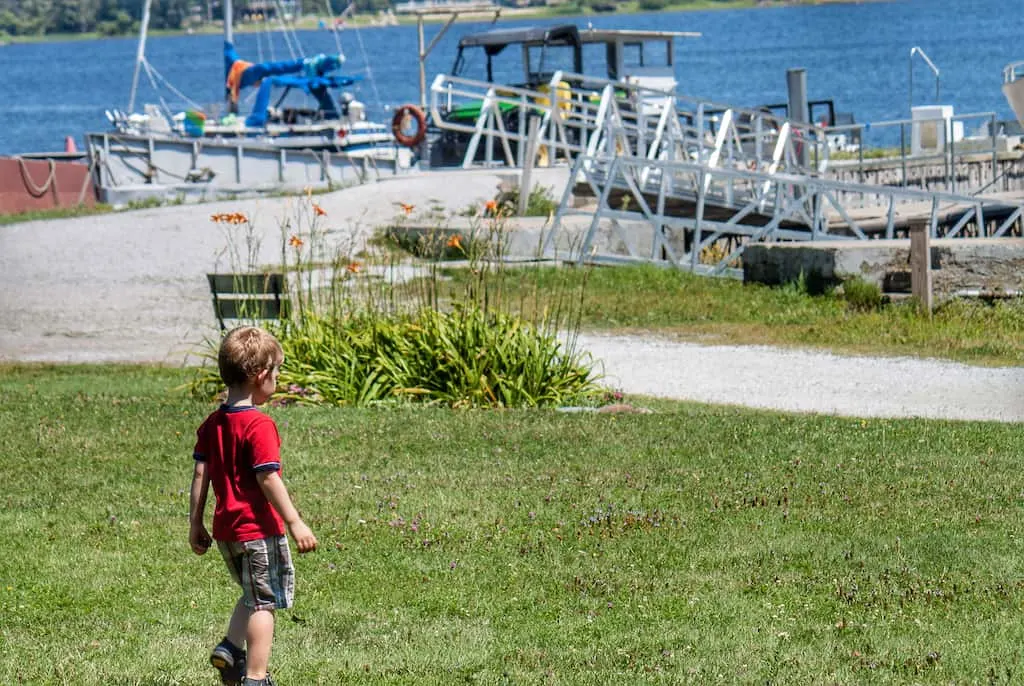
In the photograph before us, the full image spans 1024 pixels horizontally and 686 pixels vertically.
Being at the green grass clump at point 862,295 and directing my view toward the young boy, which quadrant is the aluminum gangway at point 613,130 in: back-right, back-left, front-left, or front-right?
back-right

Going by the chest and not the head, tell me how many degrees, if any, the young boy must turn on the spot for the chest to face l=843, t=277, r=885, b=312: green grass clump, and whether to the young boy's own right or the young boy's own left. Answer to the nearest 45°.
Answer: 0° — they already face it

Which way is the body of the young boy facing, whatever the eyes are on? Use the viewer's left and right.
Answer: facing away from the viewer and to the right of the viewer

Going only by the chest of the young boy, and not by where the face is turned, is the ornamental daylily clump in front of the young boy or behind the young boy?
in front

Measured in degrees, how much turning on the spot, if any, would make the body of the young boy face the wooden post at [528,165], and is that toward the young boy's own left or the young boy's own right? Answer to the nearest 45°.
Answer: approximately 45° to the young boy's own left

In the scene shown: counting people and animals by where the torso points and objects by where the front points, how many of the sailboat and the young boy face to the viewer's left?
1

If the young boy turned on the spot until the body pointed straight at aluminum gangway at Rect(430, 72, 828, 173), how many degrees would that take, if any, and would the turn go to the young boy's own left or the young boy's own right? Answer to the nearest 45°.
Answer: approximately 45° to the young boy's own left

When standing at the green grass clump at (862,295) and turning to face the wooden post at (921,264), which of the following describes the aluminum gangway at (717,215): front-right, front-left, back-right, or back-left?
back-left

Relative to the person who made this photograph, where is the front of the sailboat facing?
facing to the left of the viewer

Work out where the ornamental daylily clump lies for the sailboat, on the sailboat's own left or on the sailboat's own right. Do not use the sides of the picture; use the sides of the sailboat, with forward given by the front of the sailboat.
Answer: on the sailboat's own left

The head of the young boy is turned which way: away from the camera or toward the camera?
away from the camera

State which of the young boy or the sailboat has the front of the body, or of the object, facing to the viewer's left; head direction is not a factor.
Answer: the sailboat

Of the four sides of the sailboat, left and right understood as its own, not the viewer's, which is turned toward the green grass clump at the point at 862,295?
left
